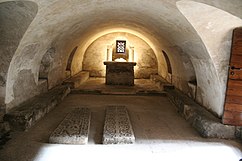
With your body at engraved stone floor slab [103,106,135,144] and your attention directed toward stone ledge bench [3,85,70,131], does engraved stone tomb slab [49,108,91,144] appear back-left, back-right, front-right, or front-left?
front-left

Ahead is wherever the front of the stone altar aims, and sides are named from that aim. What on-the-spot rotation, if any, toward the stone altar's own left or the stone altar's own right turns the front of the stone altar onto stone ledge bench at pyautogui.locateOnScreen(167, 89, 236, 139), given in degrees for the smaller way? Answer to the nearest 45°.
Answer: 0° — it already faces it

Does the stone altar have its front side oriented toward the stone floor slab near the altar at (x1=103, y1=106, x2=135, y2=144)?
yes

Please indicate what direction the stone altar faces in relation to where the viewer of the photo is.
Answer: facing the viewer

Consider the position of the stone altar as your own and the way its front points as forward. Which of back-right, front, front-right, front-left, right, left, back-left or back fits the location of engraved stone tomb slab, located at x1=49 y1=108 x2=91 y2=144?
front

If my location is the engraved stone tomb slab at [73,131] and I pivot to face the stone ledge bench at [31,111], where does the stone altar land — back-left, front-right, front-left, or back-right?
front-right

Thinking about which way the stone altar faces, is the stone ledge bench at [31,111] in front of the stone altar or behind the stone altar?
in front

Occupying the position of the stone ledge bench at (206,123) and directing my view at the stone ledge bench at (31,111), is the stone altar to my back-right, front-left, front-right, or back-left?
front-right
